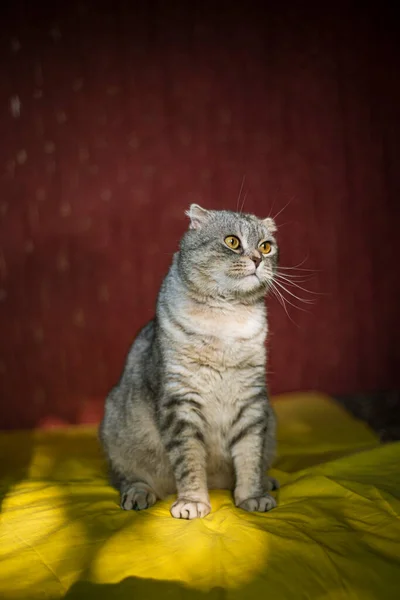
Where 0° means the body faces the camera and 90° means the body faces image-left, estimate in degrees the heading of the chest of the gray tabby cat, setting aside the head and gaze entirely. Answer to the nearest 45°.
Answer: approximately 315°
